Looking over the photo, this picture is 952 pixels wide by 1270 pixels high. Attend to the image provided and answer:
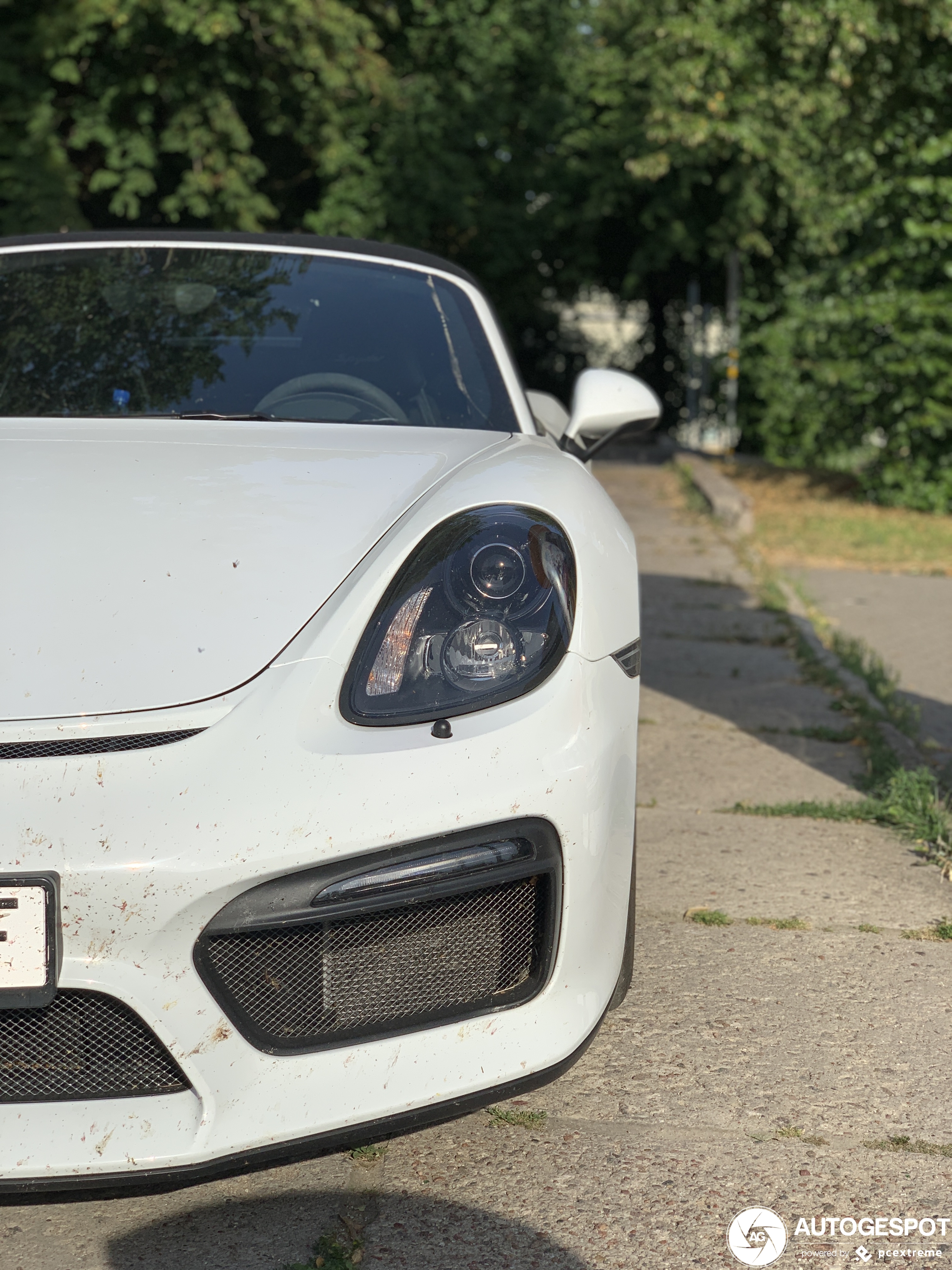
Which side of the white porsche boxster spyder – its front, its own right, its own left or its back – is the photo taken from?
front

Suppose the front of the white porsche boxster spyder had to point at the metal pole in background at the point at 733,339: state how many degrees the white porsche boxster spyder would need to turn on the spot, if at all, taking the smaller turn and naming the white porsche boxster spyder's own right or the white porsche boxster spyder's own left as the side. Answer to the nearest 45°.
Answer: approximately 180°

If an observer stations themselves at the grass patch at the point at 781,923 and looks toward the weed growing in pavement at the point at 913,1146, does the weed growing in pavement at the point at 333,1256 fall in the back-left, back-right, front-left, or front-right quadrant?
front-right

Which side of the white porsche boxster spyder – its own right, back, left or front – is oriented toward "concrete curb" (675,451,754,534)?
back
